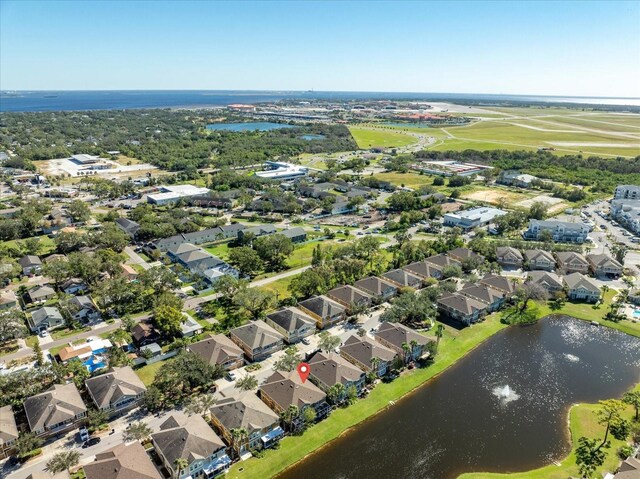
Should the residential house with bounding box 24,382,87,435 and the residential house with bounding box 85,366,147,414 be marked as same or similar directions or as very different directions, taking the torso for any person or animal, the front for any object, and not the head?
same or similar directions

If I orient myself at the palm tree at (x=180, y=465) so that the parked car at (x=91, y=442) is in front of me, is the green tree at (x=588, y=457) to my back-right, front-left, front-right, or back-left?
back-right

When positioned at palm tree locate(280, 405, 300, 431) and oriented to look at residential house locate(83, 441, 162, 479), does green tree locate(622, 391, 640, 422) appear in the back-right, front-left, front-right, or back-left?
back-left

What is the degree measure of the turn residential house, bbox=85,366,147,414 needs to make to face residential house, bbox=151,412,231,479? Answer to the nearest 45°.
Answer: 0° — it already faces it

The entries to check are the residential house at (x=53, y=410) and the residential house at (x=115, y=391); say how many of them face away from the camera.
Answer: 0

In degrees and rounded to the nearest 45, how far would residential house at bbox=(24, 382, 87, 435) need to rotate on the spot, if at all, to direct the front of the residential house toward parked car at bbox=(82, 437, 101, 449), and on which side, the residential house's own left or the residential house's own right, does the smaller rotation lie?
0° — it already faces it

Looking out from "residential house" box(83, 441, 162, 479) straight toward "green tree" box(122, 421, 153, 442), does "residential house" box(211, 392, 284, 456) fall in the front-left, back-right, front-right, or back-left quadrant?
front-right

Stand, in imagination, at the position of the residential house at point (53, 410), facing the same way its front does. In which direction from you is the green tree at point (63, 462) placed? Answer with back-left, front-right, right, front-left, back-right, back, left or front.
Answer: front-right

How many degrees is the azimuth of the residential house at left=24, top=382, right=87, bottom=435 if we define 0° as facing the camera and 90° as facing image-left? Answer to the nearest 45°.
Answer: approximately 315°

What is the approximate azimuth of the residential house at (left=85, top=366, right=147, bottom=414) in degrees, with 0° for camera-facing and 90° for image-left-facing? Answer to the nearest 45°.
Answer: approximately 315°

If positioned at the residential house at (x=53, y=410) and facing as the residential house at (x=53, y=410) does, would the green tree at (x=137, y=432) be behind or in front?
in front

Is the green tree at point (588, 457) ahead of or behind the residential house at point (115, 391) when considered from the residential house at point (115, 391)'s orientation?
ahead

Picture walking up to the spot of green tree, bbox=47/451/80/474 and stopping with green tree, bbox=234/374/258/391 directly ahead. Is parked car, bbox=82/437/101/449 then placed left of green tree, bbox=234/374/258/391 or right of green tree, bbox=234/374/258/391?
left
